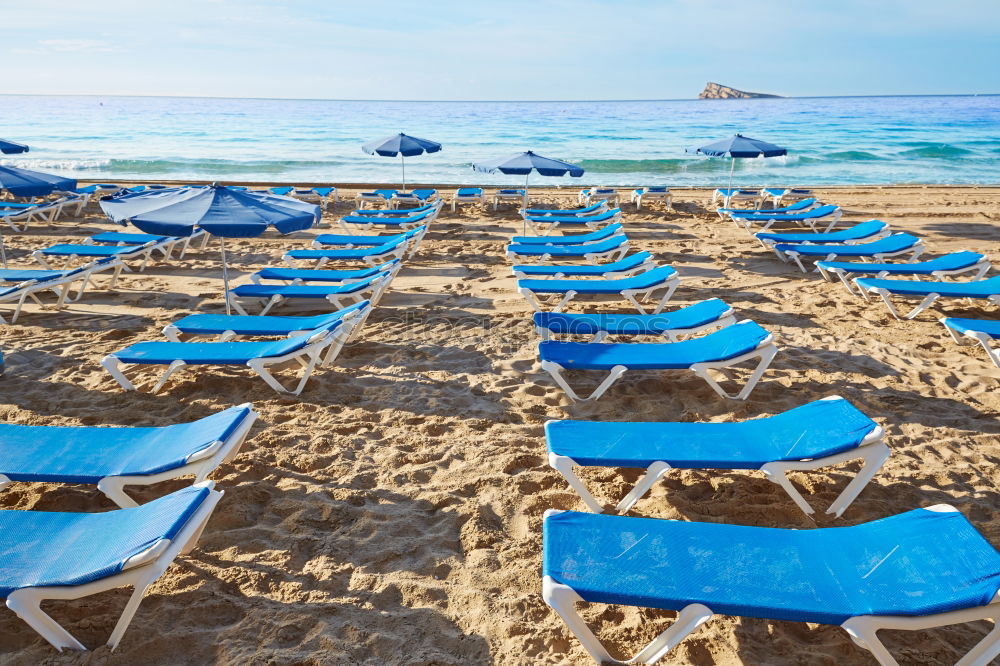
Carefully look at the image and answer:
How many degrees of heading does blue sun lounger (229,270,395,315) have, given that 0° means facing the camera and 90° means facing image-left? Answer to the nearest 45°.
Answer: approximately 90°

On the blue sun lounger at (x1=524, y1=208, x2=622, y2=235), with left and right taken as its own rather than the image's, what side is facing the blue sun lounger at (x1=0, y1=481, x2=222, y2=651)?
left

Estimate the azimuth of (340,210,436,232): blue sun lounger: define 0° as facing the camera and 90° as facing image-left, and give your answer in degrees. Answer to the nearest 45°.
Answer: approximately 90°

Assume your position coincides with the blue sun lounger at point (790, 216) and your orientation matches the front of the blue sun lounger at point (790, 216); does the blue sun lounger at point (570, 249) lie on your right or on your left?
on your left

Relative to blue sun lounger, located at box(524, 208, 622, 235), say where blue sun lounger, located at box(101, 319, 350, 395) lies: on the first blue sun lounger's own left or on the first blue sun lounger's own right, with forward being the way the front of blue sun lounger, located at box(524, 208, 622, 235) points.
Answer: on the first blue sun lounger's own left

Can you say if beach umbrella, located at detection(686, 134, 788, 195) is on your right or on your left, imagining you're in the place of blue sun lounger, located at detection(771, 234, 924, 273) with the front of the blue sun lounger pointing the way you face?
on your right

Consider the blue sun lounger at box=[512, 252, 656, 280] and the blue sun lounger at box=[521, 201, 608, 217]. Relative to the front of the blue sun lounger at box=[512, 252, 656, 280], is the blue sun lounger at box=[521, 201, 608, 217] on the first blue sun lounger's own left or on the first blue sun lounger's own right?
on the first blue sun lounger's own right

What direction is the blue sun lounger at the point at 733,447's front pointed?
to the viewer's left

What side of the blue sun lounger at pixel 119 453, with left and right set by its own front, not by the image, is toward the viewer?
left

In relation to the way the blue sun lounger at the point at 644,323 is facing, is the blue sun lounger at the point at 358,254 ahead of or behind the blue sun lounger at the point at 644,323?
ahead

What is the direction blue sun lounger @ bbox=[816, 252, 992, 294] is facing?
to the viewer's left

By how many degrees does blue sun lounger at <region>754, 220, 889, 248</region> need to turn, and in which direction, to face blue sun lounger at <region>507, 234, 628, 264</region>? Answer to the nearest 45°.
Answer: approximately 45° to its left

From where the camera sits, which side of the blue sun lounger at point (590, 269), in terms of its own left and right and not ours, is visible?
left

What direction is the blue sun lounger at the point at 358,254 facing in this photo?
to the viewer's left

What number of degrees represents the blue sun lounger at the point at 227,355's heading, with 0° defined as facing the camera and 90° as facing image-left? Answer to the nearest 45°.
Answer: approximately 90°

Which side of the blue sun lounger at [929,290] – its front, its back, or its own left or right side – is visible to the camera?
left

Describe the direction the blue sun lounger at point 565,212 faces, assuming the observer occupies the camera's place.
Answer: facing to the left of the viewer

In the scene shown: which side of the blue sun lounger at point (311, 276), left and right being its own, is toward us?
left

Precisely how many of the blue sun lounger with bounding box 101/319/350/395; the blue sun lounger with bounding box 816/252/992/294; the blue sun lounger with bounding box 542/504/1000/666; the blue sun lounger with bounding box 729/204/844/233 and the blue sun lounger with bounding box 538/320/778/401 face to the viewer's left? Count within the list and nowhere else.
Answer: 5

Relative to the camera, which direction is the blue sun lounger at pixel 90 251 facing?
to the viewer's left

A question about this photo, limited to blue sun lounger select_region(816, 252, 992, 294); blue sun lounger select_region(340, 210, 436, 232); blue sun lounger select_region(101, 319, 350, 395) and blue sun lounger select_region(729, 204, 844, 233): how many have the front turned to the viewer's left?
4
